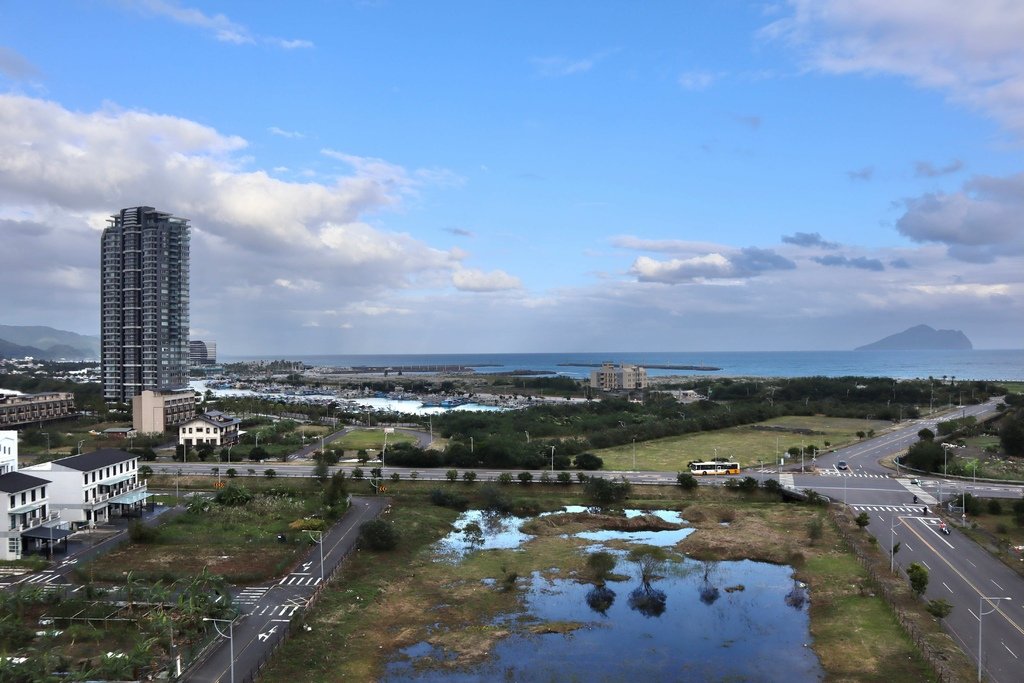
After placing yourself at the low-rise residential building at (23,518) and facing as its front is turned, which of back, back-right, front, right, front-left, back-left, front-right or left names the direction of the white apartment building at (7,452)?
back-left

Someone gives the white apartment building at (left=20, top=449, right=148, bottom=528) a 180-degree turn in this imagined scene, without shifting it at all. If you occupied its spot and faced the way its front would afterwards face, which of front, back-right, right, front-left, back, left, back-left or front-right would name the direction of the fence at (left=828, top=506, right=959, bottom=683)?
back

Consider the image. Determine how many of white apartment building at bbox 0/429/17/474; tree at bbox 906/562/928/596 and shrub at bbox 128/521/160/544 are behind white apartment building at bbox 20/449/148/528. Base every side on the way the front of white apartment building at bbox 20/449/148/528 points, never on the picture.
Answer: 1

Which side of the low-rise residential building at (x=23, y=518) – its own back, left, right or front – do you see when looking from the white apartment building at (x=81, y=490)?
left

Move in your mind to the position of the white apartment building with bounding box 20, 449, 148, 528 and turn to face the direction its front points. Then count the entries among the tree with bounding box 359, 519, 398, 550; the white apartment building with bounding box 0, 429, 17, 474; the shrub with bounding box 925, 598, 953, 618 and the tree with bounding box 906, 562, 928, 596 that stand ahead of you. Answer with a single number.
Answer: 3

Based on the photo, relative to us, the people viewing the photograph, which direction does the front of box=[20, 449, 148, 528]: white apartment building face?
facing the viewer and to the right of the viewer

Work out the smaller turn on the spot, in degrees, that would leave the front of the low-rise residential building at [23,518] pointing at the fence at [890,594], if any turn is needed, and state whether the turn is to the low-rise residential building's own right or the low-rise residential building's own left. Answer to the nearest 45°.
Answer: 0° — it already faces it

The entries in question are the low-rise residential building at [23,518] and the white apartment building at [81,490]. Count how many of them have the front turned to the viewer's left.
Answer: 0
